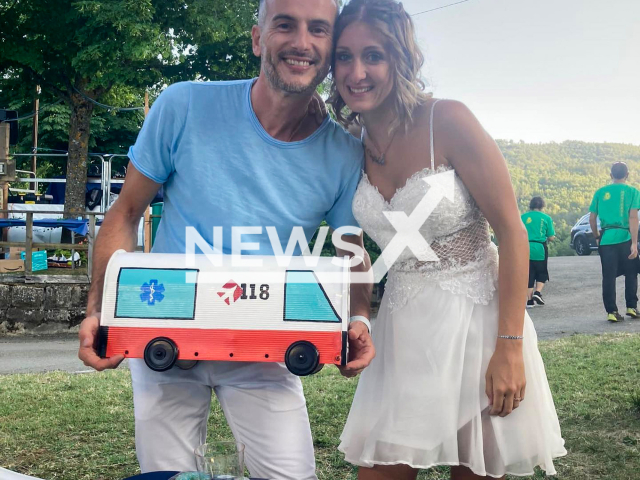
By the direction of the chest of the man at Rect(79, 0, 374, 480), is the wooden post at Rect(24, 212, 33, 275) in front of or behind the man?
behind

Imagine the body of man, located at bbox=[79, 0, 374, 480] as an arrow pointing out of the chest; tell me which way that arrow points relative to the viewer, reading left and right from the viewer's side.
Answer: facing the viewer

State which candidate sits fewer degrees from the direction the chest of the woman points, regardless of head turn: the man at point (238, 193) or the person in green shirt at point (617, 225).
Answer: the man

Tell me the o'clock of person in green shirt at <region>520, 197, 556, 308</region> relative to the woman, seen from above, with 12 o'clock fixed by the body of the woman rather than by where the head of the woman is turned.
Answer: The person in green shirt is roughly at 5 o'clock from the woman.

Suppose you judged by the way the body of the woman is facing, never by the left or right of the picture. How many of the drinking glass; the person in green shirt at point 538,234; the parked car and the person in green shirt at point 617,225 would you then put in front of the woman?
1

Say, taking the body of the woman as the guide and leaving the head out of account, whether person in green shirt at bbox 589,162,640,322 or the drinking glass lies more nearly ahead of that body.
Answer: the drinking glass

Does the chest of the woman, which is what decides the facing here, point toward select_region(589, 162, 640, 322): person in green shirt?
no

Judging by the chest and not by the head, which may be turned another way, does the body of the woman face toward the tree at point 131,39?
no

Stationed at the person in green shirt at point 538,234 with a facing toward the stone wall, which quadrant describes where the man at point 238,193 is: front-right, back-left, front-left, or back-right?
front-left

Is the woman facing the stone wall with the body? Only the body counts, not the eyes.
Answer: no

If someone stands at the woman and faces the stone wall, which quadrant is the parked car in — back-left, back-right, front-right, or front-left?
front-right

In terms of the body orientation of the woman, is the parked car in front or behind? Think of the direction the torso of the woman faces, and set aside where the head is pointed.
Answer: behind

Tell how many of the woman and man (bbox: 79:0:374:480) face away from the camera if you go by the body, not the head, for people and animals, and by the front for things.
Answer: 0

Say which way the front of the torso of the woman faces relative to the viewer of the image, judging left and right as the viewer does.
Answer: facing the viewer and to the left of the viewer
